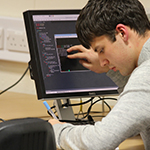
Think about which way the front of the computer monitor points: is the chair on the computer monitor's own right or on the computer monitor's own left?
on the computer monitor's own right

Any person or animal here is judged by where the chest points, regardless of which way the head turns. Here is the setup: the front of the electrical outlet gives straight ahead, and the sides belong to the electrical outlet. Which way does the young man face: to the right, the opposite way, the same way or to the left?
to the right

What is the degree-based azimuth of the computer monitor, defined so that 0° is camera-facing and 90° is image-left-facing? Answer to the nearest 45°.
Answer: approximately 315°

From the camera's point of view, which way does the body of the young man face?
to the viewer's left

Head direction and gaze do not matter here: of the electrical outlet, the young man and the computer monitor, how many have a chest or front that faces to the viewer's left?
1

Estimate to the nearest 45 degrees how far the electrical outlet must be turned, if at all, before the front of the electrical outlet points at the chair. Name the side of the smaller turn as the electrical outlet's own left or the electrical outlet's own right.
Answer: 0° — it already faces it

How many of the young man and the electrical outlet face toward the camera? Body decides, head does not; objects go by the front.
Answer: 1

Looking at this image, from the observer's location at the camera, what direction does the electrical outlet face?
facing the viewer

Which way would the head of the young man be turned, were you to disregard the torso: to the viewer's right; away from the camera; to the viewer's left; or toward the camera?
to the viewer's left
